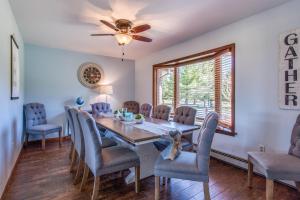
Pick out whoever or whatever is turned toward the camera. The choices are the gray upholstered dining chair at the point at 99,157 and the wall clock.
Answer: the wall clock

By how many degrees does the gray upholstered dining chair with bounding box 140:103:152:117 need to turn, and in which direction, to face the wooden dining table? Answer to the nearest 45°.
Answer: approximately 45° to its left

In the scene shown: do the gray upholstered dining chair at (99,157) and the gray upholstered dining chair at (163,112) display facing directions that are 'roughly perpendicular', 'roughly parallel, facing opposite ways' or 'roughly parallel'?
roughly parallel, facing opposite ways

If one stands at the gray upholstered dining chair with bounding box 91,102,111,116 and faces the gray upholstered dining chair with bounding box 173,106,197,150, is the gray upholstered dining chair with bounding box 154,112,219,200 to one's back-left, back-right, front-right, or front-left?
front-right

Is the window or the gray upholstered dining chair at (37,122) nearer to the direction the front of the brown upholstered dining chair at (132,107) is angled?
the gray upholstered dining chair

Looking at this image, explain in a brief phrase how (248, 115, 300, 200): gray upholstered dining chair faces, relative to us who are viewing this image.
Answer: facing the viewer and to the left of the viewer

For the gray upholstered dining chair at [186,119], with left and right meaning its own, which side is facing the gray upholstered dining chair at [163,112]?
right

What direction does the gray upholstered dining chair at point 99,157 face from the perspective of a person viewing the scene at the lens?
facing away from the viewer and to the right of the viewer

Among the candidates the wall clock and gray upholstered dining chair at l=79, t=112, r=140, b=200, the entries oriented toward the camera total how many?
1

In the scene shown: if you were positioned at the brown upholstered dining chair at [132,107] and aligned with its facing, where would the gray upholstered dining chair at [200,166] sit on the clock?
the gray upholstered dining chair at [200,166] is roughly at 10 o'clock from the brown upholstered dining chair at [132,107].

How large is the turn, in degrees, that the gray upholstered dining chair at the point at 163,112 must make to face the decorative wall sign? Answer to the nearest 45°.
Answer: approximately 90° to its left

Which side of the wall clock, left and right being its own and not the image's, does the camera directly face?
front

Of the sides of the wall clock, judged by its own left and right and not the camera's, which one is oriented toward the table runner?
front

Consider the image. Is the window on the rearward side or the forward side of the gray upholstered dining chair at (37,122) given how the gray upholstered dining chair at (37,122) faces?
on the forward side

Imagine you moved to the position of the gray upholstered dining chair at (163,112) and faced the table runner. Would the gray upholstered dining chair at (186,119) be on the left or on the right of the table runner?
left
